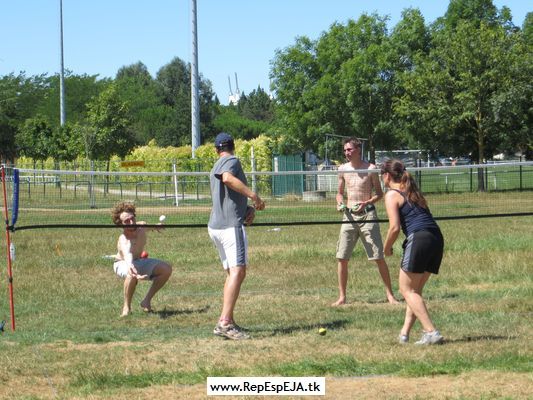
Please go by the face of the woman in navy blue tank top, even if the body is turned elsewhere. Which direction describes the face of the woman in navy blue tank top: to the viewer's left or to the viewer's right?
to the viewer's left

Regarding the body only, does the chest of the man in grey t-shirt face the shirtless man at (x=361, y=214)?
yes

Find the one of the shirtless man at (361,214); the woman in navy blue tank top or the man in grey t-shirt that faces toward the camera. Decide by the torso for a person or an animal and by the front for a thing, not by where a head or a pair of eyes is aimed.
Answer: the shirtless man

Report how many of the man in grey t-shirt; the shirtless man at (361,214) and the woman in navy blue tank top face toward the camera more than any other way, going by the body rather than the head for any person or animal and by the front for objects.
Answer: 1

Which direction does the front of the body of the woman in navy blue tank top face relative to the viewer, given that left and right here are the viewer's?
facing away from the viewer and to the left of the viewer

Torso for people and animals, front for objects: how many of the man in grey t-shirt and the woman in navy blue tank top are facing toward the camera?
0

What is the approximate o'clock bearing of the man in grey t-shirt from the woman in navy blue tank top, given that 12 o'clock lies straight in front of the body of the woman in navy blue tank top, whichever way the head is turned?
The man in grey t-shirt is roughly at 11 o'clock from the woman in navy blue tank top.

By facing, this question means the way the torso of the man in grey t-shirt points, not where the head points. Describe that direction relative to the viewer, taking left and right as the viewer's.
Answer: facing away from the viewer and to the right of the viewer

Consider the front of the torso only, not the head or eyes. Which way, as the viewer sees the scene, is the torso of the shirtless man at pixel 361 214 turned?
toward the camera

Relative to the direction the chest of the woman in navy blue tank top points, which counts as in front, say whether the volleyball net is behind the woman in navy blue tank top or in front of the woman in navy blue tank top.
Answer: in front
